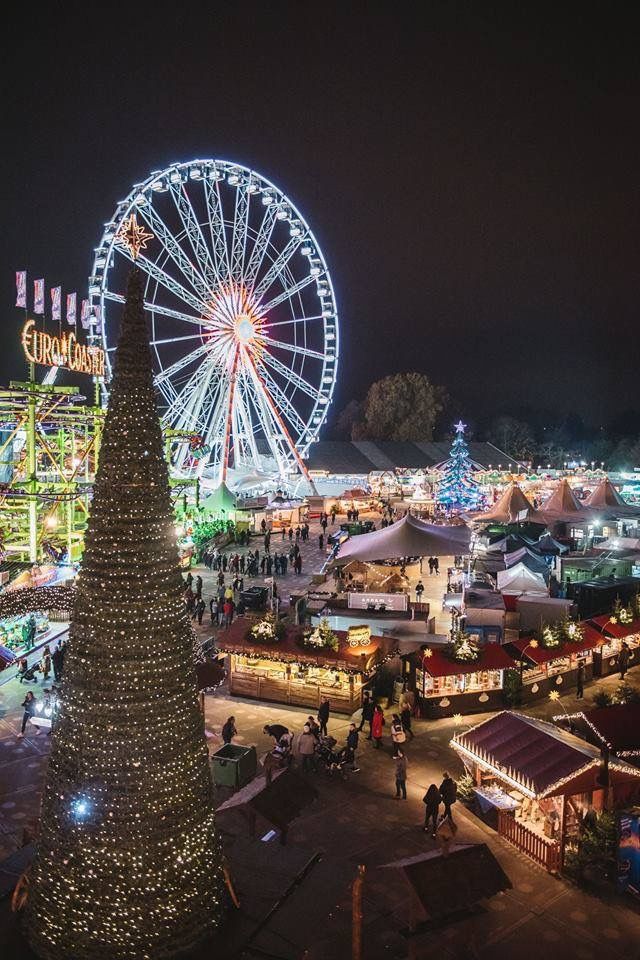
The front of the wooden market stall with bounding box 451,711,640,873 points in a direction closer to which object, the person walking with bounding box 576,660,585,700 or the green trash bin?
the green trash bin

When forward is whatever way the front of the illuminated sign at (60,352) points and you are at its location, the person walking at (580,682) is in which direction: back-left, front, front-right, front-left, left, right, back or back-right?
front

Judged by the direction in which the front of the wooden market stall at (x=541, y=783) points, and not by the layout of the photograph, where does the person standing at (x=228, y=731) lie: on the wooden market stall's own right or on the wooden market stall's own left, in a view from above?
on the wooden market stall's own right

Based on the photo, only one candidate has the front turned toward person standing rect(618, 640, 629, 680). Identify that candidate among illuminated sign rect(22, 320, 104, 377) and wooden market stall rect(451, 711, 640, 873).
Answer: the illuminated sign

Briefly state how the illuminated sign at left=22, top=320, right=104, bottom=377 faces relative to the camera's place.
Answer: facing the viewer and to the right of the viewer

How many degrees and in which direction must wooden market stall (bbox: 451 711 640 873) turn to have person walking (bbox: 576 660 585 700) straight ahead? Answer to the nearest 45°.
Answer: approximately 135° to its right

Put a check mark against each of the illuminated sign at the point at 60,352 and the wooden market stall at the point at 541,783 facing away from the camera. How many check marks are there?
0

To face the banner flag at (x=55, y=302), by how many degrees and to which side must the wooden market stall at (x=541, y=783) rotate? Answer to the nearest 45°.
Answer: approximately 90° to its right

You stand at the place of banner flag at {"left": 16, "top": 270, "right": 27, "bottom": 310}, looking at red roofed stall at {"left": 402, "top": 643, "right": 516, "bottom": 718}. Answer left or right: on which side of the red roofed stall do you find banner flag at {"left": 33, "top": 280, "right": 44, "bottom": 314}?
left

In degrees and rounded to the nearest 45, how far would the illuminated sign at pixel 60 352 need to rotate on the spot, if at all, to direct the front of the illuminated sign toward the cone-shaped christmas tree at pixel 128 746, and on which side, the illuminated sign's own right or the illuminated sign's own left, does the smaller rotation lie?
approximately 45° to the illuminated sign's own right

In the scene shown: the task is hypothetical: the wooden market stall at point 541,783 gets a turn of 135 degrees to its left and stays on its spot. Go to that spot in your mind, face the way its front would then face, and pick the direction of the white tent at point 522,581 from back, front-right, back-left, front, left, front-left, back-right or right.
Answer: left

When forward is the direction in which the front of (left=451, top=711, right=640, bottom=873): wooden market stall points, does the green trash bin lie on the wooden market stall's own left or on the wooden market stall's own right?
on the wooden market stall's own right

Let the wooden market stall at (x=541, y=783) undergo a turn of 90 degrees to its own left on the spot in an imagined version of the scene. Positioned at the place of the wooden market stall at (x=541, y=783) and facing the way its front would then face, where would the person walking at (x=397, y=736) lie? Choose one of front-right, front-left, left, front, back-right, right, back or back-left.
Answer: back

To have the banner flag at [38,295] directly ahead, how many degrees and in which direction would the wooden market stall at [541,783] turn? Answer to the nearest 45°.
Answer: approximately 90° to its right

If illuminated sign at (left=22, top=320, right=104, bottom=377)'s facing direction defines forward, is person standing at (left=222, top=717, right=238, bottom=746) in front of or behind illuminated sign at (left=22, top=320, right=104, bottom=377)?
in front

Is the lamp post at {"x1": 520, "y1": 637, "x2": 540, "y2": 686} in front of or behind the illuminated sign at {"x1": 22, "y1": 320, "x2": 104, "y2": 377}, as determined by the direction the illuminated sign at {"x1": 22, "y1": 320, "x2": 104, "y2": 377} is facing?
in front

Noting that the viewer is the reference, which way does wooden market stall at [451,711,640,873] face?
facing the viewer and to the left of the viewer

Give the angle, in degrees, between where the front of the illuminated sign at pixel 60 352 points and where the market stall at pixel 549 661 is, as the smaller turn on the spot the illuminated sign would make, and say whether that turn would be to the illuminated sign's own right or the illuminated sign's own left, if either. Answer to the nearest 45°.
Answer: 0° — it already faces it
